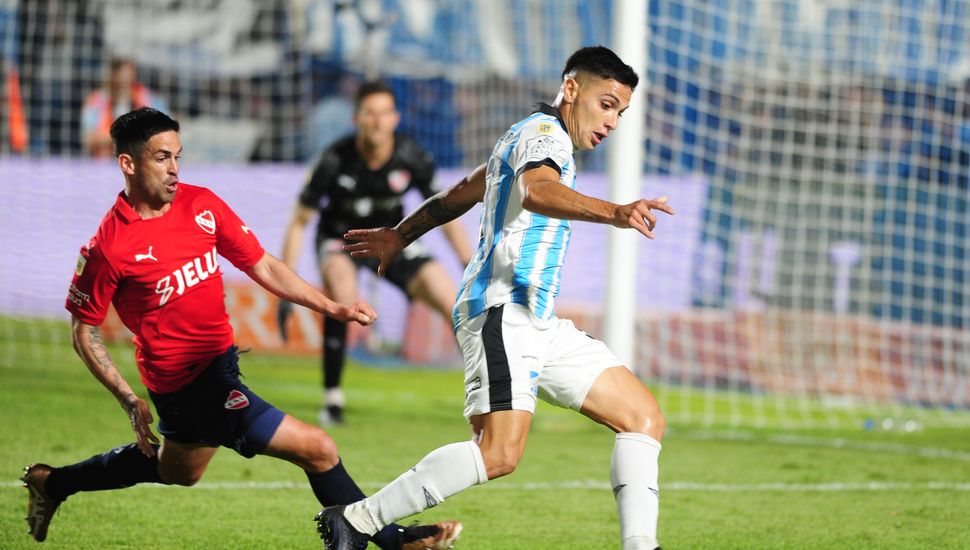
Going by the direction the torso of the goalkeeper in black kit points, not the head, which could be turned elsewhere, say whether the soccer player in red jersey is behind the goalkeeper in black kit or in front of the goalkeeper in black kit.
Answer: in front

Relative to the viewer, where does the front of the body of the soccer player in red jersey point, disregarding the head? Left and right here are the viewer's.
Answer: facing the viewer and to the right of the viewer

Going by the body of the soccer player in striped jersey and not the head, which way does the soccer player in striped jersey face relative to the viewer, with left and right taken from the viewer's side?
facing to the right of the viewer

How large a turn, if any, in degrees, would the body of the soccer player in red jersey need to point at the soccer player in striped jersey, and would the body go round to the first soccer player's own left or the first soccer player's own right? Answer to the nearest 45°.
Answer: approximately 45° to the first soccer player's own left

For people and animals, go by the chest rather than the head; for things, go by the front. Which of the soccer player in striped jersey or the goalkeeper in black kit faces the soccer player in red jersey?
the goalkeeper in black kit

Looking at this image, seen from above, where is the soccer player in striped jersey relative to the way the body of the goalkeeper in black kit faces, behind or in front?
in front

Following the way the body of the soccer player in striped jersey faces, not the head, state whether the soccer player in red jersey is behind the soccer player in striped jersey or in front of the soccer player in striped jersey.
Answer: behind

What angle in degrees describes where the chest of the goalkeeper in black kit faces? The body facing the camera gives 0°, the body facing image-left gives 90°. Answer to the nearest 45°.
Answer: approximately 0°
